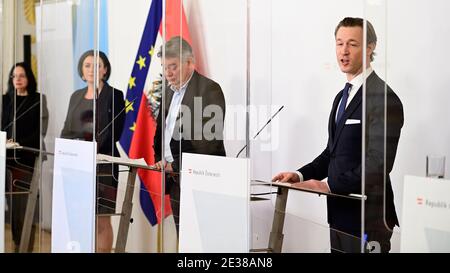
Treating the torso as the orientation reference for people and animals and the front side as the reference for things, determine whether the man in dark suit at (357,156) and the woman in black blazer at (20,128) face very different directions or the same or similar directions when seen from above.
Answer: same or similar directions

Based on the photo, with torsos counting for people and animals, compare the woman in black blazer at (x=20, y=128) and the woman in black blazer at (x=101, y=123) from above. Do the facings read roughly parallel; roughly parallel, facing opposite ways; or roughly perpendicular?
roughly parallel

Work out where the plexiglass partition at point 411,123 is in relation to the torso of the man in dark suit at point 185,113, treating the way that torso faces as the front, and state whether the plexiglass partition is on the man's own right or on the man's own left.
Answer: on the man's own left

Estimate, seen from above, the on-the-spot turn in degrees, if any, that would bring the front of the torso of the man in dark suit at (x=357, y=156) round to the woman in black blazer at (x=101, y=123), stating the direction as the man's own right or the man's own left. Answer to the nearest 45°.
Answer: approximately 90° to the man's own right

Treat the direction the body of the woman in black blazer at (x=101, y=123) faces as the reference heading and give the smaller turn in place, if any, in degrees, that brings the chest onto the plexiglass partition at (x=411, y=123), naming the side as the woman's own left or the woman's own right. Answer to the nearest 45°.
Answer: approximately 90° to the woman's own left

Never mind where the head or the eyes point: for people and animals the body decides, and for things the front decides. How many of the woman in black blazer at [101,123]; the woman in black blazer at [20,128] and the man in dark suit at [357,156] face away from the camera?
0

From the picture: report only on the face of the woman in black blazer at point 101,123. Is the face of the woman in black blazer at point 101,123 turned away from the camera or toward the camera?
toward the camera

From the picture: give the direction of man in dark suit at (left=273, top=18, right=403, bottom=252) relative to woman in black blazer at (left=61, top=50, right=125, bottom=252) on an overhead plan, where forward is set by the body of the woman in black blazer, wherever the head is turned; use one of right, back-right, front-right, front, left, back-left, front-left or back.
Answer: left

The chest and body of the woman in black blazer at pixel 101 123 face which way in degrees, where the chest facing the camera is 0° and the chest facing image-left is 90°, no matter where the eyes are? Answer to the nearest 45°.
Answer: approximately 45°

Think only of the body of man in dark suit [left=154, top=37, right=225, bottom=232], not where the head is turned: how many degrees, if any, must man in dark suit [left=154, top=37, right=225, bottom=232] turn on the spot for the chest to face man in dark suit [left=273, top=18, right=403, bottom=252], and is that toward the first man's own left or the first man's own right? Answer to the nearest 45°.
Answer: approximately 90° to the first man's own left

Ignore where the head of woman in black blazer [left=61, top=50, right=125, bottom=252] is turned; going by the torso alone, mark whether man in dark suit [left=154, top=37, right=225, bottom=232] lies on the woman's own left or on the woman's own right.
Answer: on the woman's own left

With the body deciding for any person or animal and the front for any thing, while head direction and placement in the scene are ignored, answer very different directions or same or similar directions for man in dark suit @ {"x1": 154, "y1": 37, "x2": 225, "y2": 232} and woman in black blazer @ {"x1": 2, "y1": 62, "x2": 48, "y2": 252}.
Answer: same or similar directions

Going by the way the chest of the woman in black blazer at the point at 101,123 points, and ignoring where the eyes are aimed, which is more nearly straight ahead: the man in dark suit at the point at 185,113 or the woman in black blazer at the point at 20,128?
the man in dark suit

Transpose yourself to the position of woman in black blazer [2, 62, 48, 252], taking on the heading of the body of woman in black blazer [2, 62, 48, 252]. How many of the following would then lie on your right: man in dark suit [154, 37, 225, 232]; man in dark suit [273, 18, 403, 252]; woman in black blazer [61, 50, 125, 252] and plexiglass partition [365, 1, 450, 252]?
0

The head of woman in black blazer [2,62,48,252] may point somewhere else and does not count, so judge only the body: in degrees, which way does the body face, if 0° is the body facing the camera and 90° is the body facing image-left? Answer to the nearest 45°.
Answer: approximately 45°

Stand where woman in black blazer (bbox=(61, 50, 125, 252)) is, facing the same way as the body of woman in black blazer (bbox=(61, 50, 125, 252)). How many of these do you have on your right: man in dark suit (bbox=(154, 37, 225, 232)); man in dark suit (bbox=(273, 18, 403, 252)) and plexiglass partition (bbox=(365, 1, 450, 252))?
0

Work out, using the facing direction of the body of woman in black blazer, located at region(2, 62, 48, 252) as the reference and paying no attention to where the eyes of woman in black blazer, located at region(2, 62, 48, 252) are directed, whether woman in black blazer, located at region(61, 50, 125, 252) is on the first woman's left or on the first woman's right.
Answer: on the first woman's left

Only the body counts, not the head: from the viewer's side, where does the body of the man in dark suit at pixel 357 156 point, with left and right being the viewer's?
facing the viewer and to the left of the viewer

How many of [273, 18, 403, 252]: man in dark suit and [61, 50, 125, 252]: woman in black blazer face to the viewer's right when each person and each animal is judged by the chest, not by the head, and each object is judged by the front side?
0

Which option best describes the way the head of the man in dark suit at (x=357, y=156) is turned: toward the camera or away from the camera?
toward the camera

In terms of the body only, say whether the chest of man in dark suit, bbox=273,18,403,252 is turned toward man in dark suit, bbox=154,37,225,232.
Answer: no
